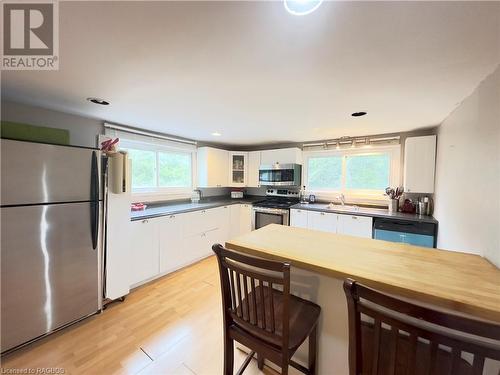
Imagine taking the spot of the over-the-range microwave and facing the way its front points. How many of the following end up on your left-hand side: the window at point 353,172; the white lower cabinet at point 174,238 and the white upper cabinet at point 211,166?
1

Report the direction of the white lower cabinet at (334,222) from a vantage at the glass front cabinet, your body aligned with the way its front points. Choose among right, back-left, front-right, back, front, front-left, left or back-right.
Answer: front-left

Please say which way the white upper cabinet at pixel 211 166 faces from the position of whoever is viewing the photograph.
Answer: facing the viewer and to the right of the viewer

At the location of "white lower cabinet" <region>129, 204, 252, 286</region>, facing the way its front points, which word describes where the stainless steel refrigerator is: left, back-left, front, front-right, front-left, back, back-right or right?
right

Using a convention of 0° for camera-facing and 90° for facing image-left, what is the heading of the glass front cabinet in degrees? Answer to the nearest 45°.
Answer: approximately 0°

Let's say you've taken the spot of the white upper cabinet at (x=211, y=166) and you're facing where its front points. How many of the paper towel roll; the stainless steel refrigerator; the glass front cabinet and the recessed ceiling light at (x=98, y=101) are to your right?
3

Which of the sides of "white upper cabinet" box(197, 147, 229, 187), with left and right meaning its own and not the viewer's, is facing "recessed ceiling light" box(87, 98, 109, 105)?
right

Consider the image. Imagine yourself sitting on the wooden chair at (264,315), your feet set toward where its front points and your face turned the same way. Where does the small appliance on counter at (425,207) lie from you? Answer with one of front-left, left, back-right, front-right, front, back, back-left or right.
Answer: front

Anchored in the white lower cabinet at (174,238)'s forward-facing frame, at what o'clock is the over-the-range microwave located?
The over-the-range microwave is roughly at 10 o'clock from the white lower cabinet.

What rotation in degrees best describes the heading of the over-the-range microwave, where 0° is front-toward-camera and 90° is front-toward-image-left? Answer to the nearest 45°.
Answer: approximately 0°

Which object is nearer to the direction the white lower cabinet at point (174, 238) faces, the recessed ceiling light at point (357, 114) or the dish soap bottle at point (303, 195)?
the recessed ceiling light
